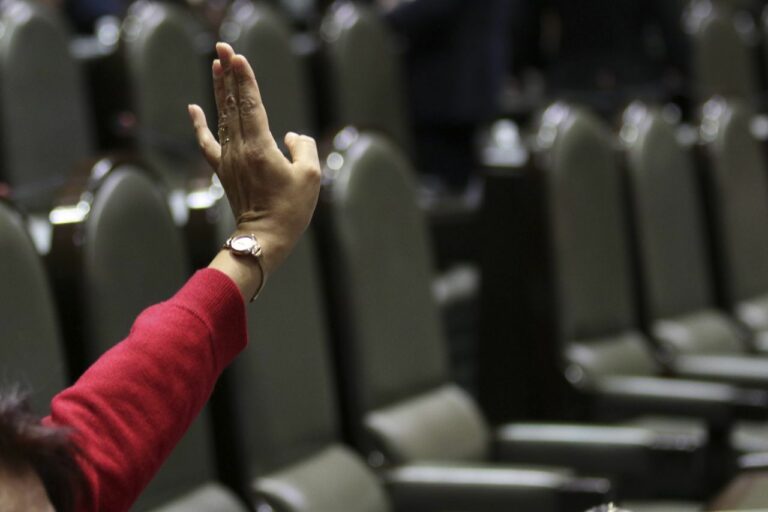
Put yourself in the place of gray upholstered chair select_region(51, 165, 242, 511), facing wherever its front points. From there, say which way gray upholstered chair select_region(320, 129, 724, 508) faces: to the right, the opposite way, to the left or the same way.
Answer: the same way

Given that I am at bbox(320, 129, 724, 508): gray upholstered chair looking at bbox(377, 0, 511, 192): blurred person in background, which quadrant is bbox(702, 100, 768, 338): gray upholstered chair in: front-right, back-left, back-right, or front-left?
front-right

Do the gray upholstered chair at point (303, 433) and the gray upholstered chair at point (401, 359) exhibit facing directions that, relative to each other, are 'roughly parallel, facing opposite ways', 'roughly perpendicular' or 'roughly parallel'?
roughly parallel

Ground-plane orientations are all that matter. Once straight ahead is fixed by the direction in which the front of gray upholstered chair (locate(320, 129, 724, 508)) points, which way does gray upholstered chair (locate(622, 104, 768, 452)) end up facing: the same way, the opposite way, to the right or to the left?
the same way

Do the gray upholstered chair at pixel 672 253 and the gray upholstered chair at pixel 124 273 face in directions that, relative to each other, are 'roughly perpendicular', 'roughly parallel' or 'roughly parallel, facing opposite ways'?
roughly parallel

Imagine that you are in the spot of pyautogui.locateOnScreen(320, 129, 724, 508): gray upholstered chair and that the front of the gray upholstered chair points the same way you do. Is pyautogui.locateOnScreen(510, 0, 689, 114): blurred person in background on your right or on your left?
on your left

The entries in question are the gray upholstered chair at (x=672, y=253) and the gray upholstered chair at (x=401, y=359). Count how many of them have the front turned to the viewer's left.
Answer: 0
